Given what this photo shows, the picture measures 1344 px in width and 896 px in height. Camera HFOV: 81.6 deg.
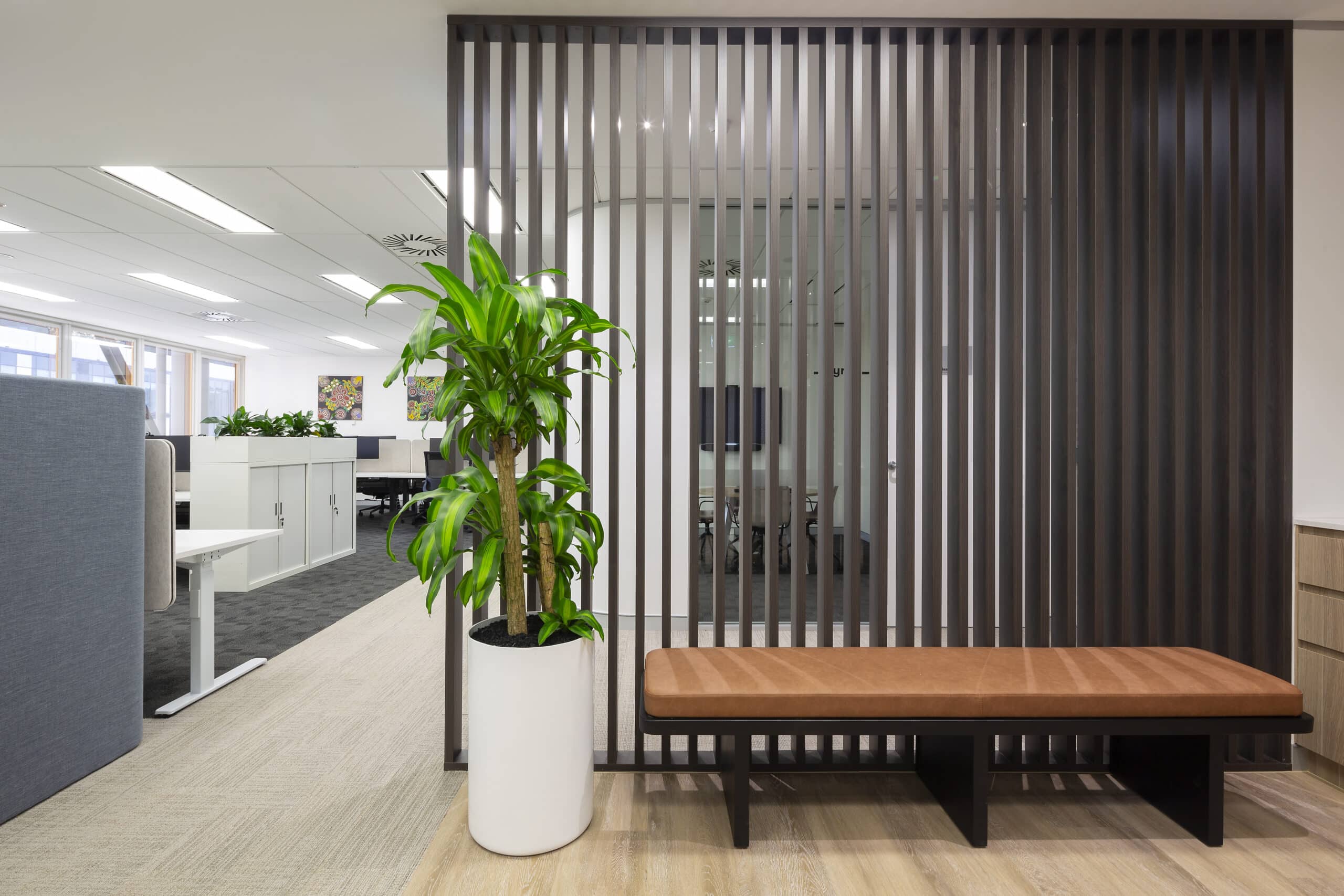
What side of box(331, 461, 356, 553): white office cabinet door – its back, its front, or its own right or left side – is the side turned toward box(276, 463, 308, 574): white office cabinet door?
right

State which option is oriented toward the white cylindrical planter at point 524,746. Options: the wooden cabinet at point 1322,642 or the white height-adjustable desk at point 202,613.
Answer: the wooden cabinet

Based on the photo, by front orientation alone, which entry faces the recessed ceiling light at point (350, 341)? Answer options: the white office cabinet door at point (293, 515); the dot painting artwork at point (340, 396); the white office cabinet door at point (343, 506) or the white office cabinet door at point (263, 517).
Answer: the dot painting artwork

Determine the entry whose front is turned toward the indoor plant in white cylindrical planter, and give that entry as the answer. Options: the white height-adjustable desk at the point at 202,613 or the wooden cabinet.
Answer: the wooden cabinet

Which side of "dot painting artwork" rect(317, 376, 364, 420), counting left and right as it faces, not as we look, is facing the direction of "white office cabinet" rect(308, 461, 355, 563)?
front

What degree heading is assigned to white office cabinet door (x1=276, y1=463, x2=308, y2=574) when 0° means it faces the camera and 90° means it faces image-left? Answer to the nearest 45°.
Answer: approximately 315°

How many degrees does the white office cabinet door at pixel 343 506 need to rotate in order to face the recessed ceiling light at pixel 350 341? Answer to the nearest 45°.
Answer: approximately 135° to its left

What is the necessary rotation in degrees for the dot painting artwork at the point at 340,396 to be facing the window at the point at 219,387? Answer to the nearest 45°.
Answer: approximately 90° to its right

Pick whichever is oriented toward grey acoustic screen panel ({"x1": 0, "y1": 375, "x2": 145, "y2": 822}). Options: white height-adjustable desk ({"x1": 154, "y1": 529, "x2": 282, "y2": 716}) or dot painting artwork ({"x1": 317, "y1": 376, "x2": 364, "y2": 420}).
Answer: the dot painting artwork

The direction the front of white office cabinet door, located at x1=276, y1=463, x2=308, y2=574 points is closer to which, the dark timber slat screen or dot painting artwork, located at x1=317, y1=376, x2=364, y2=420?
the dark timber slat screen

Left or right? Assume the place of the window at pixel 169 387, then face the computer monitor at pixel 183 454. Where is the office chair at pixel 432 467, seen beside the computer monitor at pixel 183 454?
left

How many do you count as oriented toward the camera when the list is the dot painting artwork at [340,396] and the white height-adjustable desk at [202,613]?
1

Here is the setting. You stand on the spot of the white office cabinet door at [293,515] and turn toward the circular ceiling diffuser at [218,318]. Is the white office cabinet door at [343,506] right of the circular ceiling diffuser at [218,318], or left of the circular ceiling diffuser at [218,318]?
right

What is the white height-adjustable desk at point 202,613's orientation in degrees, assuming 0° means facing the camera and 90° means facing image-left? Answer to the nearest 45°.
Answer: approximately 225°

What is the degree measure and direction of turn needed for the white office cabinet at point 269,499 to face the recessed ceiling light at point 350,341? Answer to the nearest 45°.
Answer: approximately 135° to its left

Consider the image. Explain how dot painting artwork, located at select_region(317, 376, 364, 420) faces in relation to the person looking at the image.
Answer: facing the viewer

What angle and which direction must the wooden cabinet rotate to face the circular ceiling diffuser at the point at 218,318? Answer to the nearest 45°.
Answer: approximately 45° to its right
